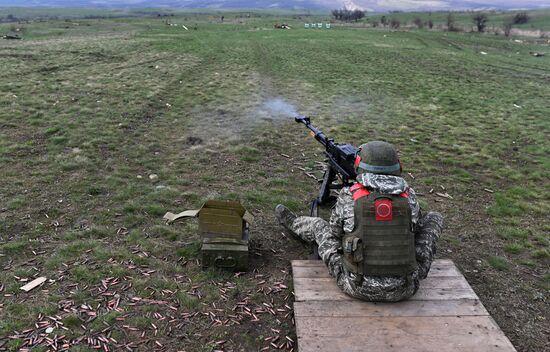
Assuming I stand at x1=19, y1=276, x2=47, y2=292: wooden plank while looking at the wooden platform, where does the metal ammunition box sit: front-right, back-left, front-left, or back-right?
front-left

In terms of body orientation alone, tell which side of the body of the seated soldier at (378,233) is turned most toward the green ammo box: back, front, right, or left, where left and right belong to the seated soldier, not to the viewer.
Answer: left

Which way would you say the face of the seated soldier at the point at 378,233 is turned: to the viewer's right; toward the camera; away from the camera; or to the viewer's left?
away from the camera

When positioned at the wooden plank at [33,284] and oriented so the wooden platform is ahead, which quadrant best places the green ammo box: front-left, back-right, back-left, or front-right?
front-left

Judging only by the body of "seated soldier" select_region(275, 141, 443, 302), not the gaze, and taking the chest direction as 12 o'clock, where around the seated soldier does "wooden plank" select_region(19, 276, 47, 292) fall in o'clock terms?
The wooden plank is roughly at 9 o'clock from the seated soldier.

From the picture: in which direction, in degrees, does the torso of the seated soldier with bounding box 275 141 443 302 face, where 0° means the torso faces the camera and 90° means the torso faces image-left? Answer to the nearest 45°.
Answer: approximately 180°

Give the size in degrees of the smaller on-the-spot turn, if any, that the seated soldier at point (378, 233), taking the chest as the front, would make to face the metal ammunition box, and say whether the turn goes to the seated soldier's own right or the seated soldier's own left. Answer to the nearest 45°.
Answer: approximately 90° to the seated soldier's own left
